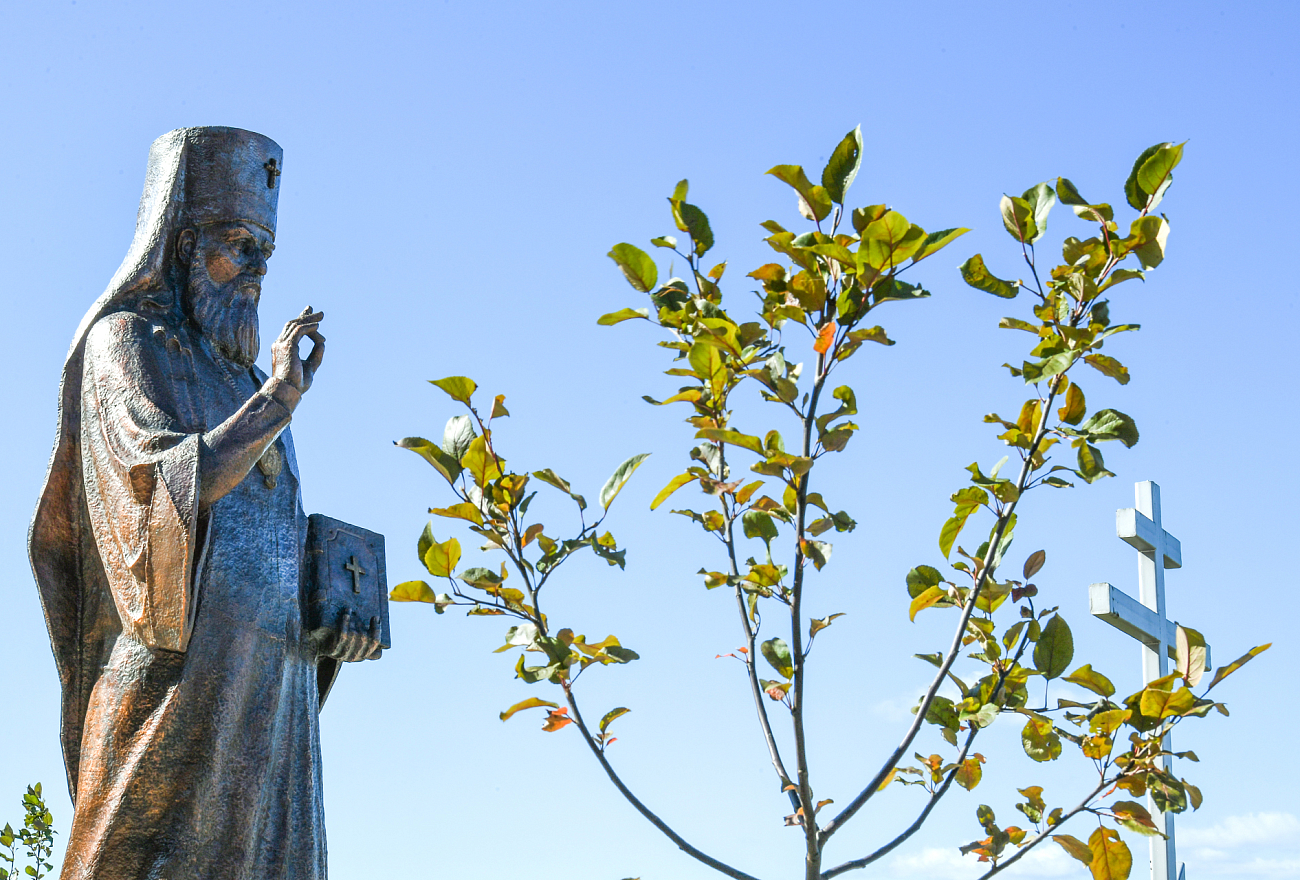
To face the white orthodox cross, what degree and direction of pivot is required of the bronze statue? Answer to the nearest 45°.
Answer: approximately 90° to its left
